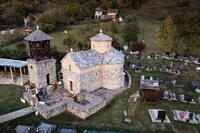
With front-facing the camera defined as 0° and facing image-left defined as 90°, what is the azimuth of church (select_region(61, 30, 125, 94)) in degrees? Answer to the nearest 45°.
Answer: approximately 45°

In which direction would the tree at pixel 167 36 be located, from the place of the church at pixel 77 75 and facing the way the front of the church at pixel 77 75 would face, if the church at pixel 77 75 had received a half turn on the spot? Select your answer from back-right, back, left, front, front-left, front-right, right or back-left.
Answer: front

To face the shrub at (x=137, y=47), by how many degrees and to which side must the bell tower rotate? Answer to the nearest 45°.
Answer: approximately 90° to its left

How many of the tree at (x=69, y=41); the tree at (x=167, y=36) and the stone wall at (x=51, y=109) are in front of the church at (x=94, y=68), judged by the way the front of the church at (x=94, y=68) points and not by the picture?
1

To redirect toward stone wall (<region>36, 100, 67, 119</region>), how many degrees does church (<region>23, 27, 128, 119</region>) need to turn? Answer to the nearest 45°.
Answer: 0° — it already faces it

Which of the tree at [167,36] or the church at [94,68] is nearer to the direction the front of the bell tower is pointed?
the church

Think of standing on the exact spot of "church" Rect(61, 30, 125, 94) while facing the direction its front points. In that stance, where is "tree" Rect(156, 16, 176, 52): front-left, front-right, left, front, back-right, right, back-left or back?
back

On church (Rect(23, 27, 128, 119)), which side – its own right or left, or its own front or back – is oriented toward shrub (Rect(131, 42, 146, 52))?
back

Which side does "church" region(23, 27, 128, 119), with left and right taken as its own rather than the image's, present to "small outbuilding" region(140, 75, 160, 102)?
left

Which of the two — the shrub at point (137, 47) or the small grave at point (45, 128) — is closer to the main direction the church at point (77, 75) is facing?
the small grave

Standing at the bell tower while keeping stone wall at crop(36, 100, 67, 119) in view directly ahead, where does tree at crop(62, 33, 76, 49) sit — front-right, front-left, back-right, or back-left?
back-left

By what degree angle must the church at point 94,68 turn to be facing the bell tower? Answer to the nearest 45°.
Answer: approximately 45° to its right
